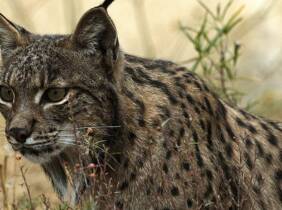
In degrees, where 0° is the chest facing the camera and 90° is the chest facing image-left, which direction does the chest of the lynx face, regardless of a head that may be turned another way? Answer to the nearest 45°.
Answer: approximately 45°
